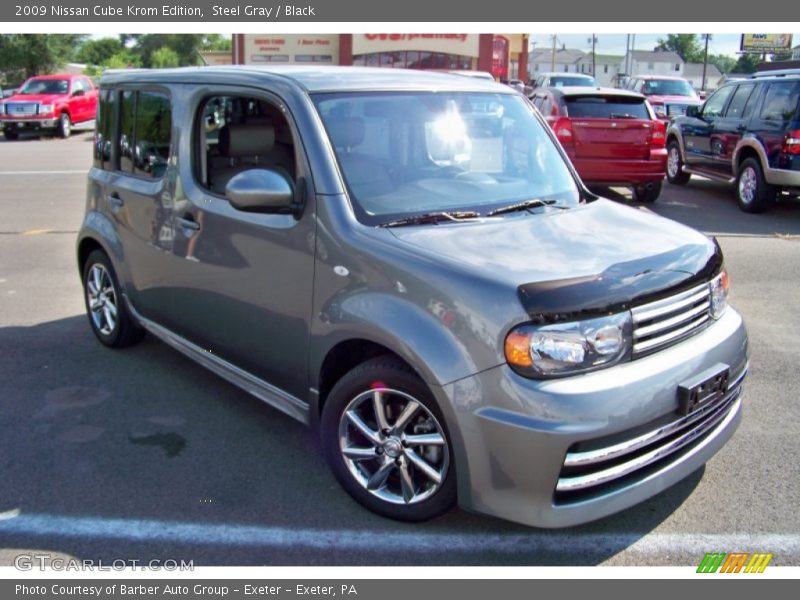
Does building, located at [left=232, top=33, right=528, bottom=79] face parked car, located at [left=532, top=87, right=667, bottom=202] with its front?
yes

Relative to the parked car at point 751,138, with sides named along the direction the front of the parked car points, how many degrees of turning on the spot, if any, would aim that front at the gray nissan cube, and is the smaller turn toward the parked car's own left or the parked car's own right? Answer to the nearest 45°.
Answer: approximately 135° to the parked car's own left

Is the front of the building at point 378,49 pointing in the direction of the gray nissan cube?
yes

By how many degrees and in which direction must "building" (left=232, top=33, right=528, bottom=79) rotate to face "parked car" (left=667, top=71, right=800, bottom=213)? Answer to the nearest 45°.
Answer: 0° — it already faces it

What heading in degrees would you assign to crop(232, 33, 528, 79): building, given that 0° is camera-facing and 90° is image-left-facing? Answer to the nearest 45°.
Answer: approximately 0°

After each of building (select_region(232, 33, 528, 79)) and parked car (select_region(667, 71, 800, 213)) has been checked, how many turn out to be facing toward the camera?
1

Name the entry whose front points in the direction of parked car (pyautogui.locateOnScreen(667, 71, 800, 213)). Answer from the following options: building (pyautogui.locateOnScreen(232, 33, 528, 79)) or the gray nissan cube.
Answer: the building

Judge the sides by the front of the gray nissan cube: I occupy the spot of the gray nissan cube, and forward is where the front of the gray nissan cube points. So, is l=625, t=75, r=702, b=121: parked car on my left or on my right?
on my left

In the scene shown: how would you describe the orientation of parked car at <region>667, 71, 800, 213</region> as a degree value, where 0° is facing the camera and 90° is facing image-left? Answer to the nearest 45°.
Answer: approximately 135°

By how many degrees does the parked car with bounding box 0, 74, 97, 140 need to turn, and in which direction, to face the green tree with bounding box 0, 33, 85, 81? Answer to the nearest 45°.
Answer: approximately 135° to its right

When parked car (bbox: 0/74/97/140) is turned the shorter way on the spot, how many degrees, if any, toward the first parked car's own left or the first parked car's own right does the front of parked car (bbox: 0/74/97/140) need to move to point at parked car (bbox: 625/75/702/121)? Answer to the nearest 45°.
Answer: approximately 135° to the first parked car's own left

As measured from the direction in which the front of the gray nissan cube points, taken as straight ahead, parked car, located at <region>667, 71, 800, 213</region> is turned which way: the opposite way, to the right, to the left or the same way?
the opposite way

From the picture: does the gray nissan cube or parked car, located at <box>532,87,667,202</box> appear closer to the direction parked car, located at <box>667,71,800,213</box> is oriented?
the parked car

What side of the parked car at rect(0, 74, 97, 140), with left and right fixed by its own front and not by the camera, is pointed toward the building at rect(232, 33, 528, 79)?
back
